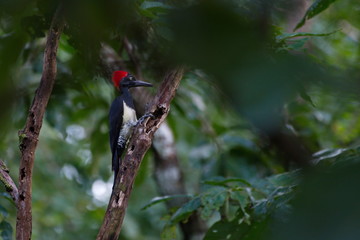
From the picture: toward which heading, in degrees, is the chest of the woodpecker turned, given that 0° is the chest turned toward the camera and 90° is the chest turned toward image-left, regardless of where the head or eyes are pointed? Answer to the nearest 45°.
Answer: approximately 270°

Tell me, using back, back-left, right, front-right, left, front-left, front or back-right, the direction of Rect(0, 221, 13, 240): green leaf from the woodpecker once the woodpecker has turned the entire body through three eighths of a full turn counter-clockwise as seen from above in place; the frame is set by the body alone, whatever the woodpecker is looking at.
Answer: left
